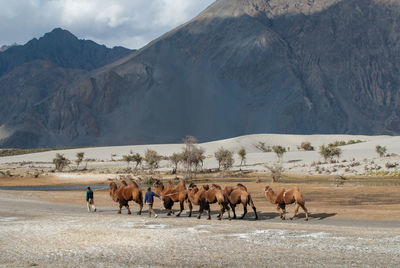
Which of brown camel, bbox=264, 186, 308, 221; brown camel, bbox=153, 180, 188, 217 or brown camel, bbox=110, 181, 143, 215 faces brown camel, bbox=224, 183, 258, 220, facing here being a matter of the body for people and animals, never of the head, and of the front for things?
brown camel, bbox=264, 186, 308, 221

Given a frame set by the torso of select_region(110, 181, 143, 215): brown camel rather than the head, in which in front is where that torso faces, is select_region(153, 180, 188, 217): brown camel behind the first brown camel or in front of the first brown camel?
behind

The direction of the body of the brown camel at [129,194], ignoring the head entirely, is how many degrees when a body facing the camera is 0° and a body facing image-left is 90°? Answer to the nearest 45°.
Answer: approximately 90°

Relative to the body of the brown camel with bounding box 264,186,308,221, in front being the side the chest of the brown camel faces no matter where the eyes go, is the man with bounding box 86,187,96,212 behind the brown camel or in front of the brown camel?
in front

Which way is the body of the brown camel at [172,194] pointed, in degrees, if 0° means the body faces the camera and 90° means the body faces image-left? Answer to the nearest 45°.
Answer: approximately 90°

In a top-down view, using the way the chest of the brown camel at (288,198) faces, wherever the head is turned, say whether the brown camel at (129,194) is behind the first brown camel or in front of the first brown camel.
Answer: in front

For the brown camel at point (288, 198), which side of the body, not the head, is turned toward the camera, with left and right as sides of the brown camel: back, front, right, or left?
left

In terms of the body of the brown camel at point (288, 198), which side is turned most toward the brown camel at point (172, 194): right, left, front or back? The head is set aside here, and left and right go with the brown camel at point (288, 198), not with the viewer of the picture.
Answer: front

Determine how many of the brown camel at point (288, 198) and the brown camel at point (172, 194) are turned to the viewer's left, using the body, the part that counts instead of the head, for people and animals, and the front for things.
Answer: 2
